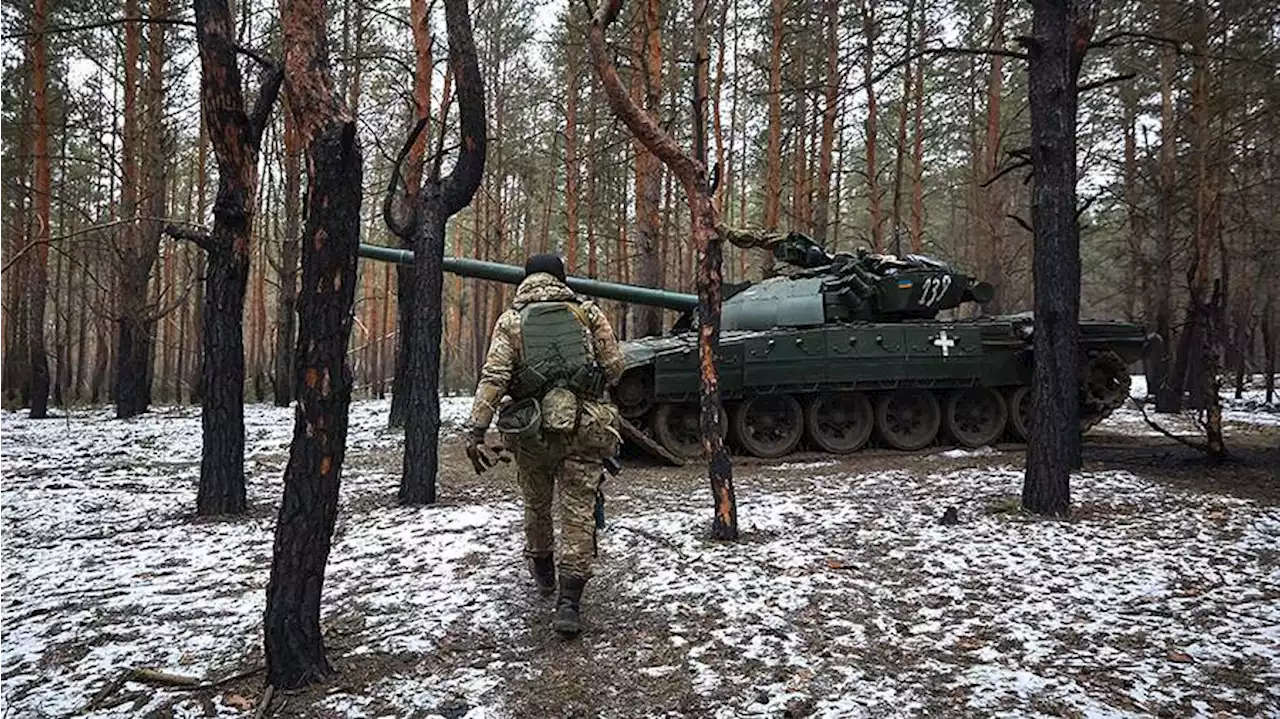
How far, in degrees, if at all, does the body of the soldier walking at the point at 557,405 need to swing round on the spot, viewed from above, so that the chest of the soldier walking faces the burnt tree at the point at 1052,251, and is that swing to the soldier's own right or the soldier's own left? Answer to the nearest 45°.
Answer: approximately 90° to the soldier's own right

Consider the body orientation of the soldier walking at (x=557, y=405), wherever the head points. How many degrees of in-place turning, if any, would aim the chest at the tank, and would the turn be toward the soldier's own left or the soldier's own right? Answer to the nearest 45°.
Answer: approximately 45° to the soldier's own right

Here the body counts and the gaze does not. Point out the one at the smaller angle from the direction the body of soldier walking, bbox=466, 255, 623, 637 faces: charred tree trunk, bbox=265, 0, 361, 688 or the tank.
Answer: the tank

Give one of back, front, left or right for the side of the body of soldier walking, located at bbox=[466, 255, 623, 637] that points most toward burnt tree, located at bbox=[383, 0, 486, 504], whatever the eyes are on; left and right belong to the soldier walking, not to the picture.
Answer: front

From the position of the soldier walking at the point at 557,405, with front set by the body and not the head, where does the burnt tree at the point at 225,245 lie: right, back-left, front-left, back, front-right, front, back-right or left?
front-left

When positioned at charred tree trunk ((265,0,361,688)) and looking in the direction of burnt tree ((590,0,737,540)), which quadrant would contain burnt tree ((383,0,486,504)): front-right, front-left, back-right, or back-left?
front-left

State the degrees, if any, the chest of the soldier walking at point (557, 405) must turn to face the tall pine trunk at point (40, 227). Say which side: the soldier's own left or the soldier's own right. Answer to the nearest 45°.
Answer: approximately 45° to the soldier's own left

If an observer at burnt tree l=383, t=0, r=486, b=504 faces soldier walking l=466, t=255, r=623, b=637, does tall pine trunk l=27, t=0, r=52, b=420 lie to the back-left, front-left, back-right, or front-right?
back-right

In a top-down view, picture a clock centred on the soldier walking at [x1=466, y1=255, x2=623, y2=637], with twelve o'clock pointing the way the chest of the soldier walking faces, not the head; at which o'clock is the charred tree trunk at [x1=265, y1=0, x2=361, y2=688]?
The charred tree trunk is roughly at 8 o'clock from the soldier walking.

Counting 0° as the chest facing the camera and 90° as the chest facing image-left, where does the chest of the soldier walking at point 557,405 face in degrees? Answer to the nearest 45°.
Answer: approximately 180°

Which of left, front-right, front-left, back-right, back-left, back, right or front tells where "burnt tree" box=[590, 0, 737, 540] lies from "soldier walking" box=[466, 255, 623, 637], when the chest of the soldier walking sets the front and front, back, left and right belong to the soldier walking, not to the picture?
front-right
